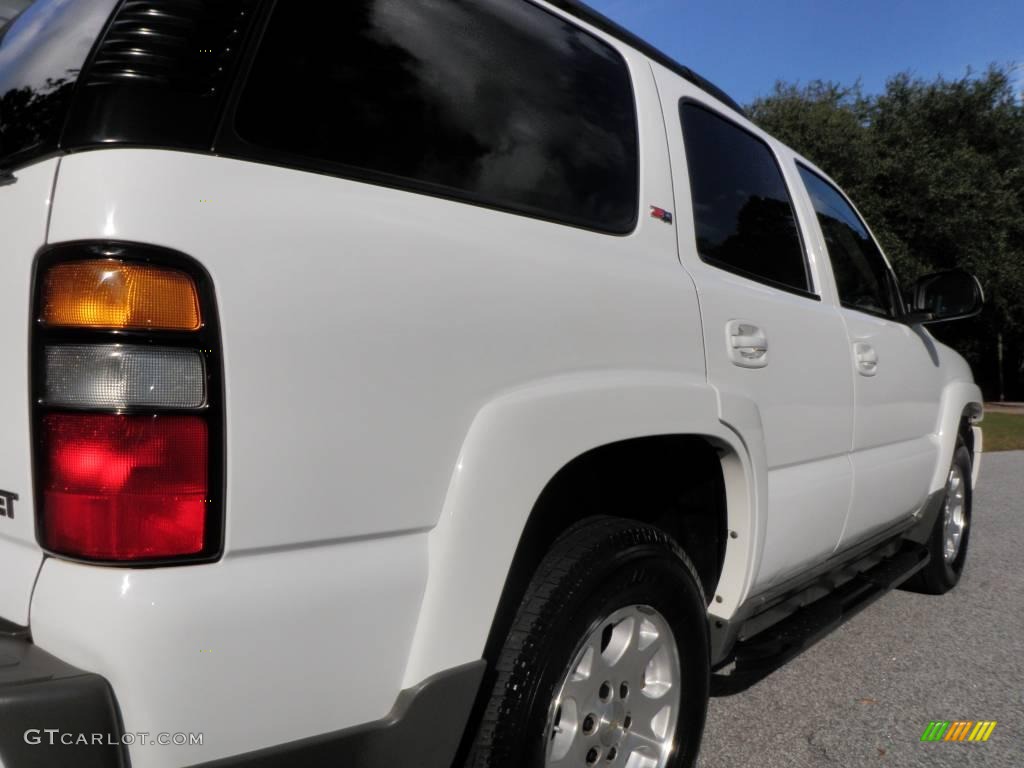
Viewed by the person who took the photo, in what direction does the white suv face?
facing away from the viewer and to the right of the viewer

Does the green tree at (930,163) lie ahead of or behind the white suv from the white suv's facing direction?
ahead
